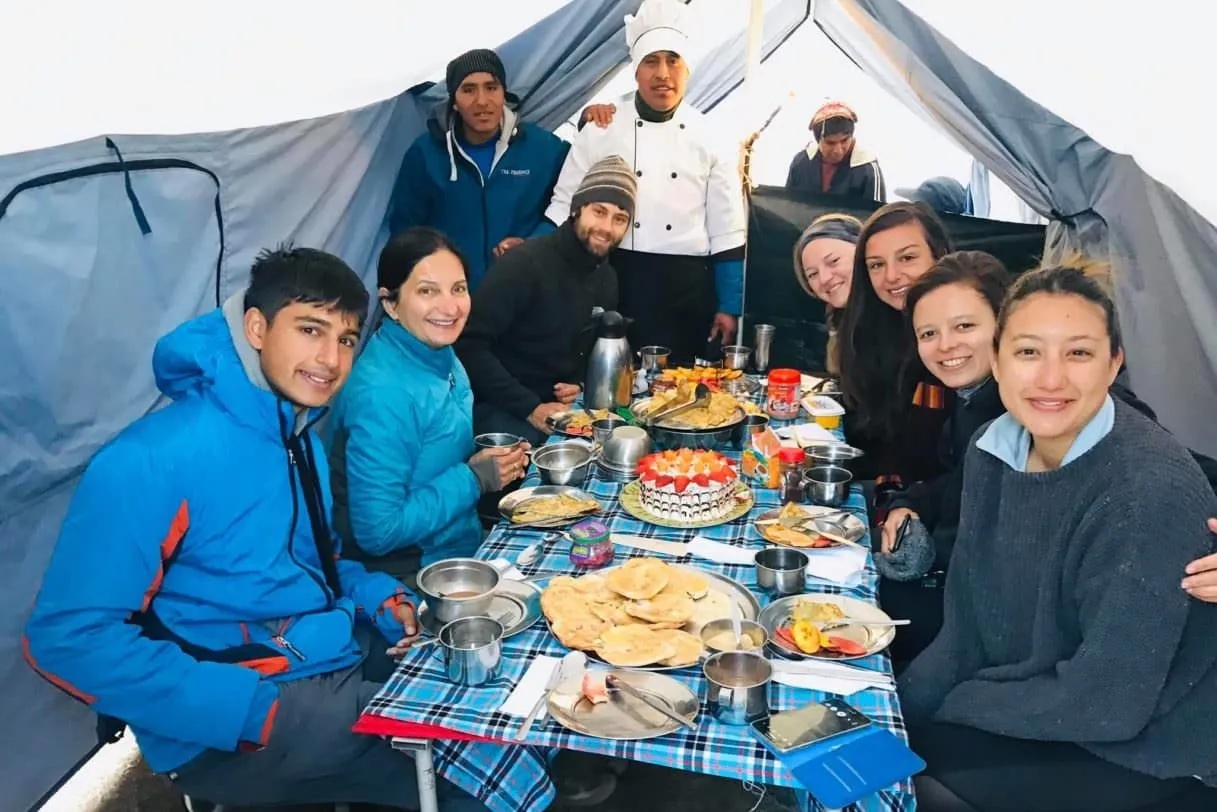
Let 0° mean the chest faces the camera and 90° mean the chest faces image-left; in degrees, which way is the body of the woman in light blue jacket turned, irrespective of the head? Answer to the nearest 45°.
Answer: approximately 315°

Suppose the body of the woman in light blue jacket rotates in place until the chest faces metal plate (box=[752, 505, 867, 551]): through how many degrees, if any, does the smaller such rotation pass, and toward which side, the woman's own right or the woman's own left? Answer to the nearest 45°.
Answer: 0° — they already face it

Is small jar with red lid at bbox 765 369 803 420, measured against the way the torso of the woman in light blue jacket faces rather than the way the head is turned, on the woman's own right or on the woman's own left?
on the woman's own left

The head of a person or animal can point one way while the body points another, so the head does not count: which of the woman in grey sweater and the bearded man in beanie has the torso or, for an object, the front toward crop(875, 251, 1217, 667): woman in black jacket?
the bearded man in beanie

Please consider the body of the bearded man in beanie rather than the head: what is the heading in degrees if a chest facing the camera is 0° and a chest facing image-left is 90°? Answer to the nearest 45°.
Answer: approximately 315°

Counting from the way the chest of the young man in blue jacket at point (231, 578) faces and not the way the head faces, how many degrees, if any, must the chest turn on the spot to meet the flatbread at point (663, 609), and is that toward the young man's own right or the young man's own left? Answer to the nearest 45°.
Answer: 0° — they already face it
